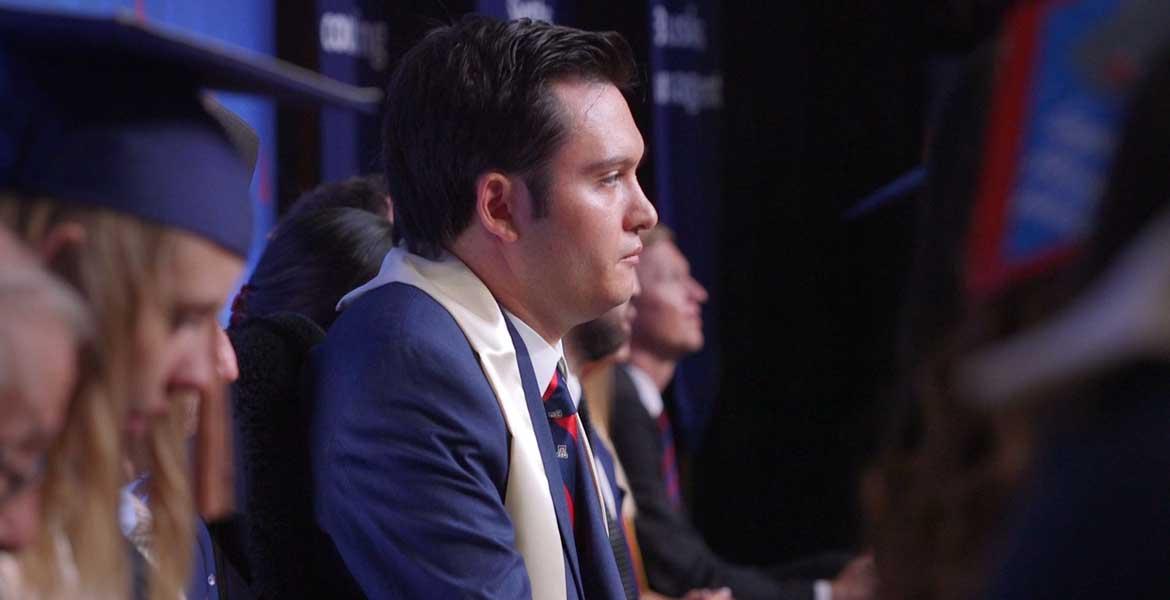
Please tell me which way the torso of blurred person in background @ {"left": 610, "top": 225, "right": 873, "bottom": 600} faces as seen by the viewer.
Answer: to the viewer's right

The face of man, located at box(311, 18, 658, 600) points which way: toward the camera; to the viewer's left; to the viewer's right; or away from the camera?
to the viewer's right

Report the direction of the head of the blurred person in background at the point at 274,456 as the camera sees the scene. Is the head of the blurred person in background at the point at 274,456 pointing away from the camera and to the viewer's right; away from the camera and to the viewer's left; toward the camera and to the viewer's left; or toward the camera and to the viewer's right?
away from the camera and to the viewer's right

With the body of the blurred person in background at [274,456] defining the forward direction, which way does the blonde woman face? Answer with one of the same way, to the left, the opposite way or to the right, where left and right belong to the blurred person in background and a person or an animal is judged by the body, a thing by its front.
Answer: the same way

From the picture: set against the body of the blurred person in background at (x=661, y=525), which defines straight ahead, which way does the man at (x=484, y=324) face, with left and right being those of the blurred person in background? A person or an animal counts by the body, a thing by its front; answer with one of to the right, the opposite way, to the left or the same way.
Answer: the same way

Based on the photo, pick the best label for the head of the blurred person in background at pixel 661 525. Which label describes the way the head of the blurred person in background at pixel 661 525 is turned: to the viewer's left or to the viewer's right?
to the viewer's right

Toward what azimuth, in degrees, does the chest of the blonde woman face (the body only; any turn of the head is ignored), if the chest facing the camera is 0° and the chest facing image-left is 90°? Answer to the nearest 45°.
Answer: approximately 270°

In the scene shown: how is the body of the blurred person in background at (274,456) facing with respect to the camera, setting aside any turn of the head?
to the viewer's right

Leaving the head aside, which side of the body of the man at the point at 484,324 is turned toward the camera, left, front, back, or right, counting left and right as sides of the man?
right

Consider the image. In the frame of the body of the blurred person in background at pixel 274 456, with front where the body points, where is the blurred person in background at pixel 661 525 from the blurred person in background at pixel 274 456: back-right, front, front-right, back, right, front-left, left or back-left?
front-left
